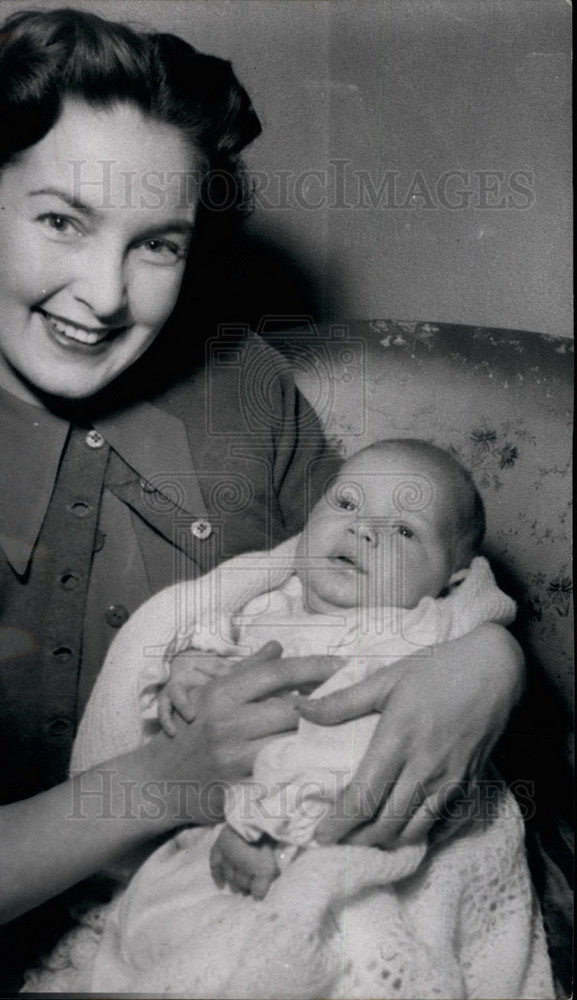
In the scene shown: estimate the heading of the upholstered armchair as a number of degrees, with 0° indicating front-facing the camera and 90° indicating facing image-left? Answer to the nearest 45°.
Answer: approximately 0°
